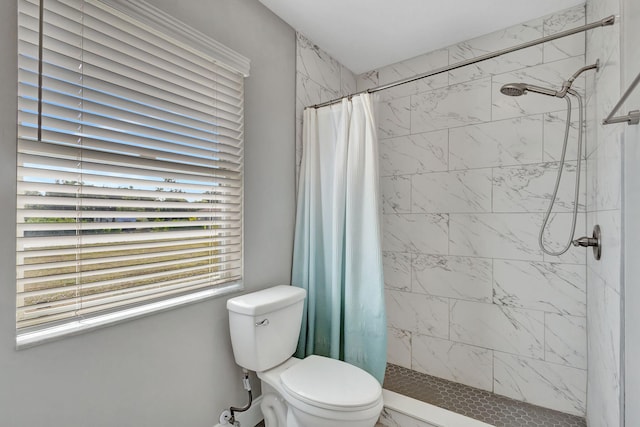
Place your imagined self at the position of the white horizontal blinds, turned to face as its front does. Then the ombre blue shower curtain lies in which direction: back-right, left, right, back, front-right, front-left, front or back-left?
front-left

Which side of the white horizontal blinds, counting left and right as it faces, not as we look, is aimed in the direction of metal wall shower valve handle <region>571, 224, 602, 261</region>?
front

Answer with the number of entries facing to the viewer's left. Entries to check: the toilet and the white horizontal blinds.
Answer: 0

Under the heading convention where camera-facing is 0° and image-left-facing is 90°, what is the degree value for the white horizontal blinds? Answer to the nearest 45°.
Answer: approximately 315°

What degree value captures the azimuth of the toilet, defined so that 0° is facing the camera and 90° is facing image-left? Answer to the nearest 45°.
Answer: approximately 315°
